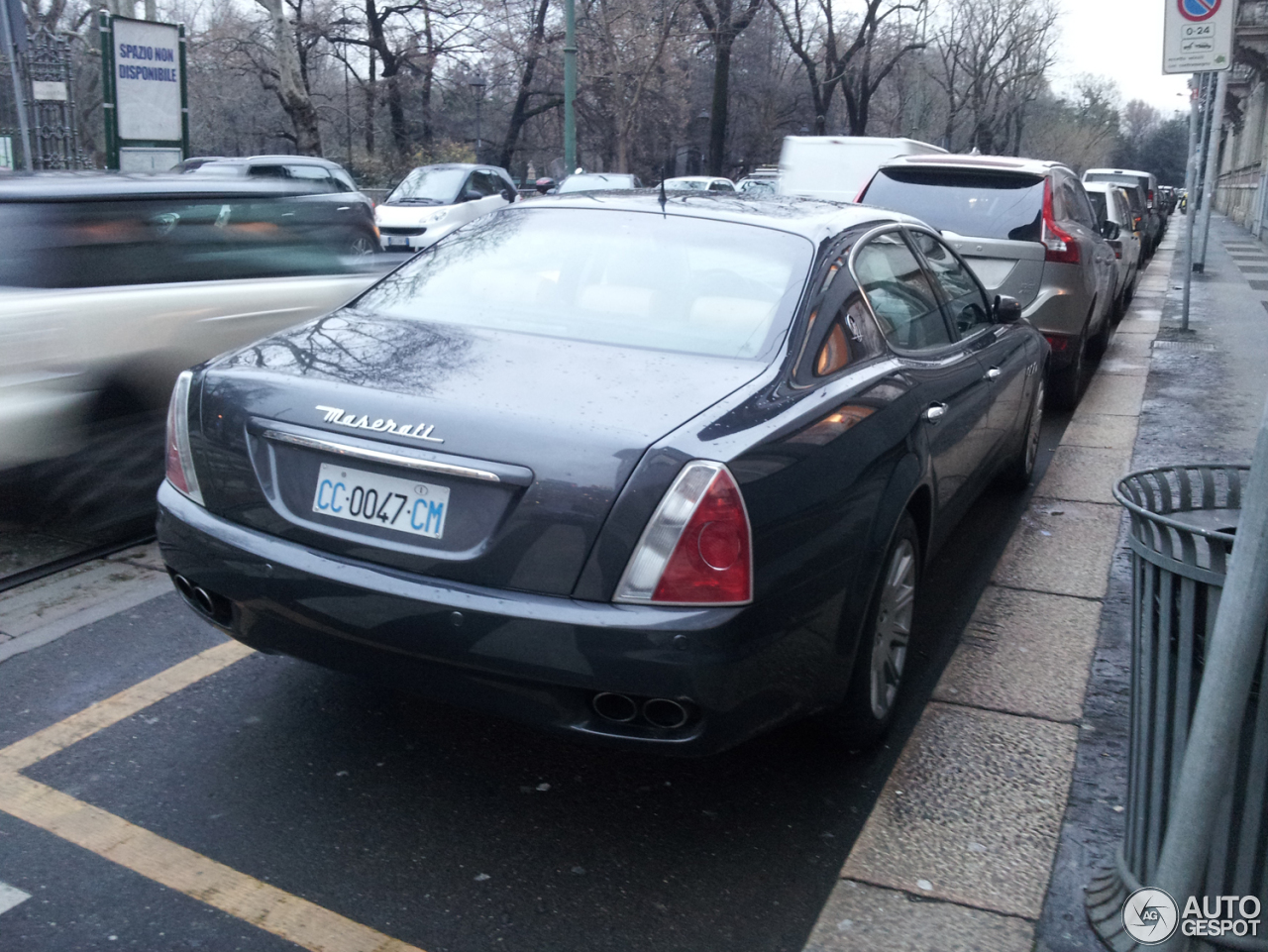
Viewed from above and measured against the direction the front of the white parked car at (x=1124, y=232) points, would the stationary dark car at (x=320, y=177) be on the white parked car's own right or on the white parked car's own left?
on the white parked car's own left

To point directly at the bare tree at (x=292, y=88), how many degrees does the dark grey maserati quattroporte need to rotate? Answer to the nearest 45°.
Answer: approximately 45° to its left

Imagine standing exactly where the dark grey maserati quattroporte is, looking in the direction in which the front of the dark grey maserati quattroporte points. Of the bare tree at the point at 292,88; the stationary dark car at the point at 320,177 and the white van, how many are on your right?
0

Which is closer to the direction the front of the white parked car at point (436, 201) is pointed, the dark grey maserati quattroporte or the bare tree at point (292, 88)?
the dark grey maserati quattroporte

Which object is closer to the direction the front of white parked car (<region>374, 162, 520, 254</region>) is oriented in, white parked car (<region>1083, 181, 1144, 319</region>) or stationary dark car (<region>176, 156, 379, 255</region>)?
the stationary dark car

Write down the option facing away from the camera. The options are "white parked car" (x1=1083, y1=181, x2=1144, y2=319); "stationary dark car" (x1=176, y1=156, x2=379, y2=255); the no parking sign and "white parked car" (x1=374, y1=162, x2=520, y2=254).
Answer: "white parked car" (x1=1083, y1=181, x2=1144, y2=319)

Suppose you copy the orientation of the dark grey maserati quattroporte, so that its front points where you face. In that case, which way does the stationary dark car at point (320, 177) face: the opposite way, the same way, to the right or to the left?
the opposite way

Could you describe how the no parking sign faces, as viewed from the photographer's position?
facing the viewer

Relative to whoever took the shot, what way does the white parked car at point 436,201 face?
facing the viewer and to the left of the viewer

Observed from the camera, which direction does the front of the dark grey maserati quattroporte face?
facing away from the viewer and to the right of the viewer

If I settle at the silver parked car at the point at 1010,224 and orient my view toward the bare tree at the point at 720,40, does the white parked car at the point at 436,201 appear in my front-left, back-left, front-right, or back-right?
front-left

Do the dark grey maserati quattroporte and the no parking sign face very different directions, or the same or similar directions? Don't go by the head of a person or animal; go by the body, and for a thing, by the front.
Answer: very different directions

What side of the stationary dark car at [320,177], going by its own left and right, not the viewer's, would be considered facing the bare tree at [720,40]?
back

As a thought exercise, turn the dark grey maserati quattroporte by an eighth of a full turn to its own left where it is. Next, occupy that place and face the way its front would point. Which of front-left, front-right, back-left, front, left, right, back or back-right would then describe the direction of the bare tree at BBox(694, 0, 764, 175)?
front

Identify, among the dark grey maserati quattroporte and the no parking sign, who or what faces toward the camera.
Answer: the no parking sign

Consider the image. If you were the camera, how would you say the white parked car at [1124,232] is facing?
facing away from the viewer

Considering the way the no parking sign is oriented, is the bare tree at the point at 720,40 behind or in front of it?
behind
